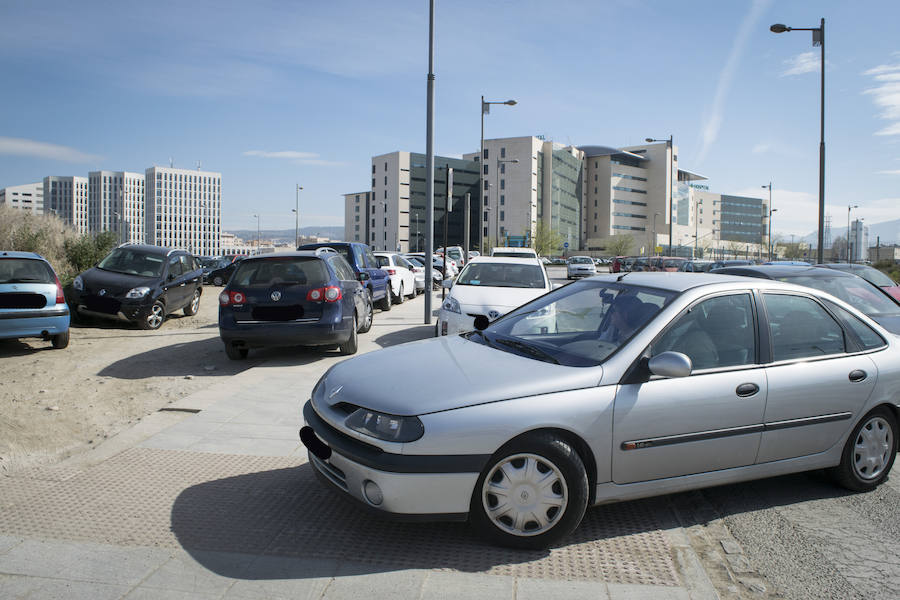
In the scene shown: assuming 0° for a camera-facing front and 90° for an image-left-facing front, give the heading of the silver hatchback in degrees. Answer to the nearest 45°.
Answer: approximately 45°

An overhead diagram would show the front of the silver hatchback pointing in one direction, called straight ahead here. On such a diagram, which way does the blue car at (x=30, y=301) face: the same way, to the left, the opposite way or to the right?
to the right

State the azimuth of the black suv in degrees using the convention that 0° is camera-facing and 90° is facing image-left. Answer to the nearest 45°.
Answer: approximately 45°

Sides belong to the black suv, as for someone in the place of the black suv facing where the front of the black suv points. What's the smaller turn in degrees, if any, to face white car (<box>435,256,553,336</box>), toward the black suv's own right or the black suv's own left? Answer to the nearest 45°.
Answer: approximately 90° to the black suv's own left

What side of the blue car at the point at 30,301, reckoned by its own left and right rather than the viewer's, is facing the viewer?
back

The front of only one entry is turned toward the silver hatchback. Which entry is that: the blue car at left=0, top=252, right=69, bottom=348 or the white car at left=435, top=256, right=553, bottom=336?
the white car

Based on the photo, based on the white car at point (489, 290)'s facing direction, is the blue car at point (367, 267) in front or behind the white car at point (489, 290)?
behind

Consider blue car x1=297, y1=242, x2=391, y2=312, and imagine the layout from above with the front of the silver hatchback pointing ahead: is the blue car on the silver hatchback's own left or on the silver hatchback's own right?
on the silver hatchback's own right
